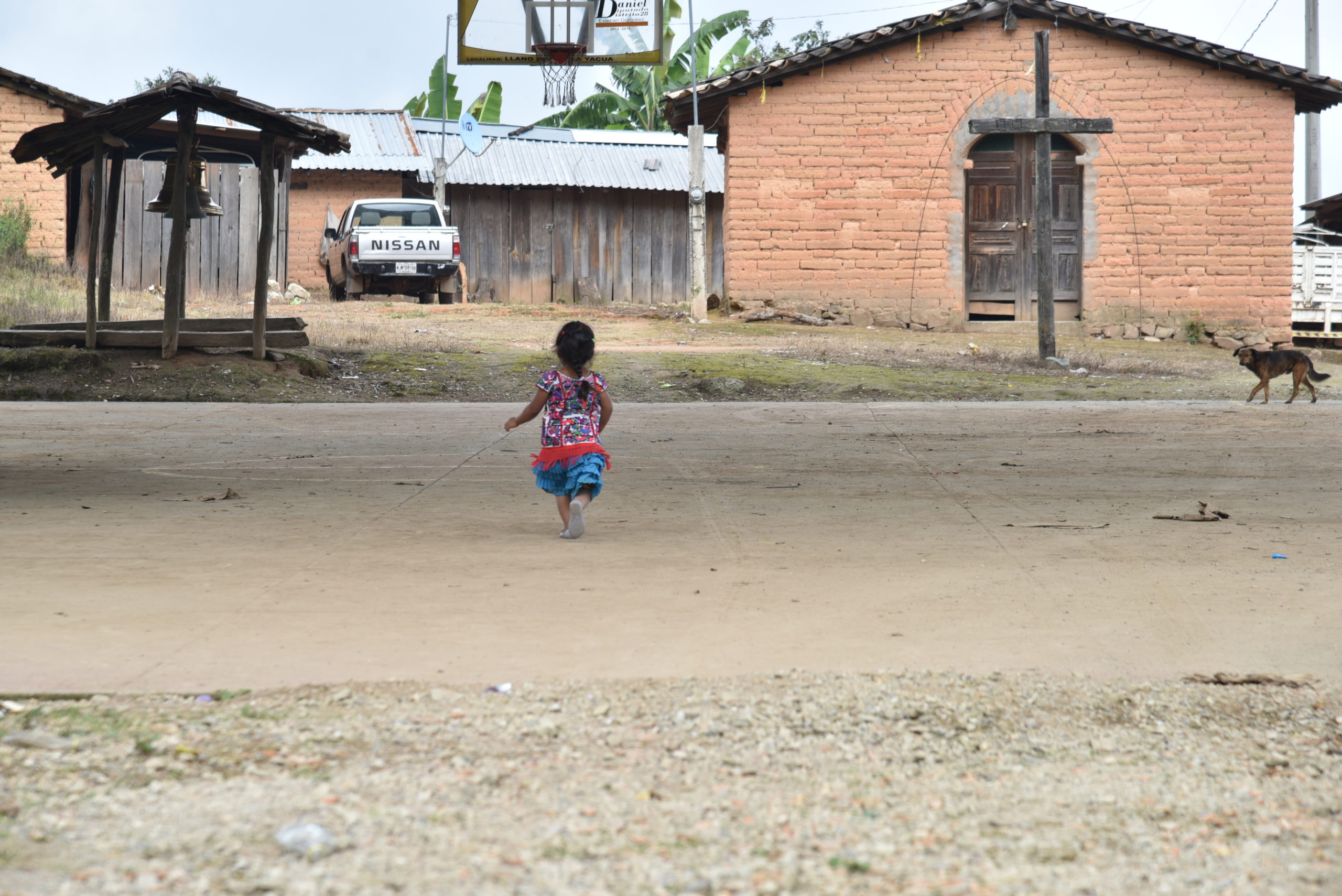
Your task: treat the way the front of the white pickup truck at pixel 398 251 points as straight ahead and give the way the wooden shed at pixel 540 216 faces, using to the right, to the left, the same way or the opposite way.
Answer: the opposite way

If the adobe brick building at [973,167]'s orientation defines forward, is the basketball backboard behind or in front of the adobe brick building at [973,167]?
in front

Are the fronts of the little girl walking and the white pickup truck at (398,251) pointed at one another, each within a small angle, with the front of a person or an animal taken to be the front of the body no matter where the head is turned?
no

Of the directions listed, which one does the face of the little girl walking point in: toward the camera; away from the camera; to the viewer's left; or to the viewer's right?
away from the camera

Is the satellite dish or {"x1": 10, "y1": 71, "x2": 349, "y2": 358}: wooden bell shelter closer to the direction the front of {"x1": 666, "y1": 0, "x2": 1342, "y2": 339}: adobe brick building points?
the wooden bell shelter

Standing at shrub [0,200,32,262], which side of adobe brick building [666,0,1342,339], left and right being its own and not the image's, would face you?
right

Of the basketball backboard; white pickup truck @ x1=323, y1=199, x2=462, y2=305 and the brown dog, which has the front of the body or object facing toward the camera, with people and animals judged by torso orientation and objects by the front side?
the basketball backboard

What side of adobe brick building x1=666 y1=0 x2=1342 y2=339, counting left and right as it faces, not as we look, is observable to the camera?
front

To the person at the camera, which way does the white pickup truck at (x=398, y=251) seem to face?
facing away from the viewer

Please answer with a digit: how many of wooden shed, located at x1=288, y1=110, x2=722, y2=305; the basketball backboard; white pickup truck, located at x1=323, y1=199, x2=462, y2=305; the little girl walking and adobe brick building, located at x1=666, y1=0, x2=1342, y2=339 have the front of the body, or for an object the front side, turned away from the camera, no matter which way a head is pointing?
2

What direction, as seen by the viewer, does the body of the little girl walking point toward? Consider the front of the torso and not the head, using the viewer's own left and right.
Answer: facing away from the viewer

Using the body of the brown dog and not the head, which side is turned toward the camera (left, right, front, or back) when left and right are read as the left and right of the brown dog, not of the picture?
left

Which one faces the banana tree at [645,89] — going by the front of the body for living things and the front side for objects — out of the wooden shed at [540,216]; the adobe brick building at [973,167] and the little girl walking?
the little girl walking

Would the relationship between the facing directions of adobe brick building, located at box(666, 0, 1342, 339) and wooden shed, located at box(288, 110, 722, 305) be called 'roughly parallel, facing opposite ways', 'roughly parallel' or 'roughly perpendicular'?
roughly parallel

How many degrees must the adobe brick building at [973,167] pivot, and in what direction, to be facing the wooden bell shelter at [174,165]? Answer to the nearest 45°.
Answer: approximately 45° to its right
